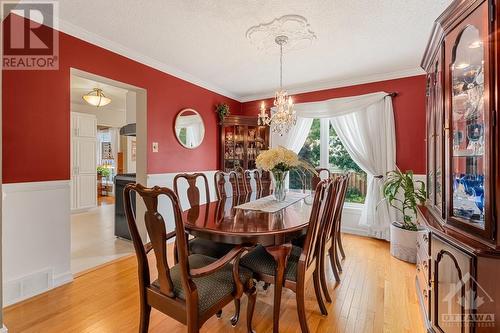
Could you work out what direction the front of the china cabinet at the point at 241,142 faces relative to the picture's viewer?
facing the viewer

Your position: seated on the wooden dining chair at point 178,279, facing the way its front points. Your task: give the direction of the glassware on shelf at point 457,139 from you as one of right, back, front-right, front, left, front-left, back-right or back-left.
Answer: front-right

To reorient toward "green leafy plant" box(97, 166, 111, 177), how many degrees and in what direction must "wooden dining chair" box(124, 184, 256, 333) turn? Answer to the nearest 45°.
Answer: approximately 45° to its left

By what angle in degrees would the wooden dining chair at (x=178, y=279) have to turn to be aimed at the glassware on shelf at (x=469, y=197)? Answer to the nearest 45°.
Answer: approximately 45° to its right

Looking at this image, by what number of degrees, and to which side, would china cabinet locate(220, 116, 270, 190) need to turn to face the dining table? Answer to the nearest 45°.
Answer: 0° — it already faces it

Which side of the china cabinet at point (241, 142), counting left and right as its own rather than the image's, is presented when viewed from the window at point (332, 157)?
left

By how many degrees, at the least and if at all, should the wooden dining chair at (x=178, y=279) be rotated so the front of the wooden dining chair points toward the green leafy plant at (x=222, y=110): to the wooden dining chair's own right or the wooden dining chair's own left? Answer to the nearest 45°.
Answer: approximately 45° to the wooden dining chair's own left

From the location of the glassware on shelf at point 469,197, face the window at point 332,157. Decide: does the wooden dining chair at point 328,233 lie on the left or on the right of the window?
left

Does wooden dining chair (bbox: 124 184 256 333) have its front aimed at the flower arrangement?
yes

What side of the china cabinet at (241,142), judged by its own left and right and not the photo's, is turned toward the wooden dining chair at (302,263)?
front

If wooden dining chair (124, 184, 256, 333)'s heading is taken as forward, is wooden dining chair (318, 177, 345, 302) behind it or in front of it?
in front

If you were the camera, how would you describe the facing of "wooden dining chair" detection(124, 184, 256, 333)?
facing away from the viewer and to the right of the viewer

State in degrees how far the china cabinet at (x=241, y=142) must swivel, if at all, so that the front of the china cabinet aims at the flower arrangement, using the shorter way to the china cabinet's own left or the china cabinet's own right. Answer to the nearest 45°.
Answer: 0° — it already faces it

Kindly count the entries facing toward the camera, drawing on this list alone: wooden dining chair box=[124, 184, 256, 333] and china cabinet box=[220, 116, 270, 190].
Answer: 1
